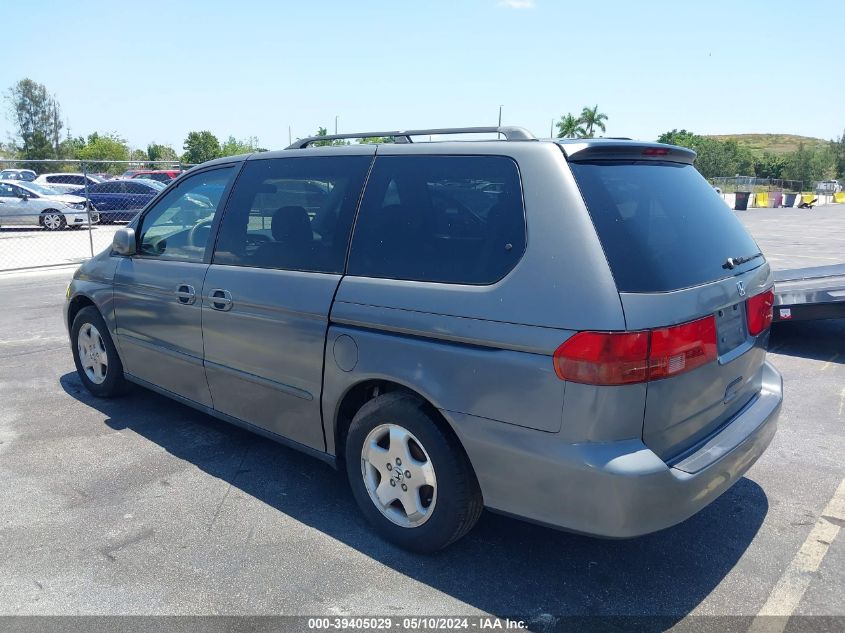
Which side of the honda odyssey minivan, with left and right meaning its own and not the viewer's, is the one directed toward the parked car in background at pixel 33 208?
front

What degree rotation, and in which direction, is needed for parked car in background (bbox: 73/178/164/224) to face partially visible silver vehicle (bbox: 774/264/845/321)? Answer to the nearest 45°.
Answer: approximately 90° to its right

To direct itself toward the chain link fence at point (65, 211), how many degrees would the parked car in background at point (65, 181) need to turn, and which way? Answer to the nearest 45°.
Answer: approximately 90° to its right

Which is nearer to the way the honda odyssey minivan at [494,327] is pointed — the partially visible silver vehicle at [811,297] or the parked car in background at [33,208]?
the parked car in background

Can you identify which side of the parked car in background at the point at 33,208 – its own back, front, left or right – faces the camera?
right

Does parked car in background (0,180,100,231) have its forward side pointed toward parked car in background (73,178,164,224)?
yes

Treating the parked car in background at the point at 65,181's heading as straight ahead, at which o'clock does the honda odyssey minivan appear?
The honda odyssey minivan is roughly at 3 o'clock from the parked car in background.

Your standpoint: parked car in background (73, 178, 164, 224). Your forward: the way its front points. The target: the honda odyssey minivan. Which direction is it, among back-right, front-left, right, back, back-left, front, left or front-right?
right
